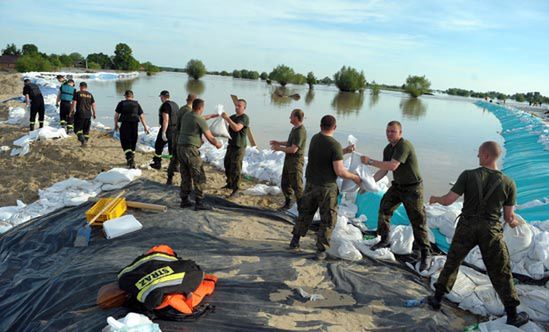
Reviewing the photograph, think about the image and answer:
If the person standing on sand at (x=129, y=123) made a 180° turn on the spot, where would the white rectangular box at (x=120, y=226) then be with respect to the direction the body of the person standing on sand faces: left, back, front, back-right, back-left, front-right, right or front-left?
front

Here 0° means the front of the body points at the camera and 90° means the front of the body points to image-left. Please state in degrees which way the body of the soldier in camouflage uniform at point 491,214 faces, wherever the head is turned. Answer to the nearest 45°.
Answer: approximately 180°

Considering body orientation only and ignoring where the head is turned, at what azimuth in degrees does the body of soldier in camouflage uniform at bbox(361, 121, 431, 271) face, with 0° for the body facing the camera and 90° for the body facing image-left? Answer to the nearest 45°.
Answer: approximately 45°

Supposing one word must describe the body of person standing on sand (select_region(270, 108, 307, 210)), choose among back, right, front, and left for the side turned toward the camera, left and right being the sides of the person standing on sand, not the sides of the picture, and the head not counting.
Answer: left

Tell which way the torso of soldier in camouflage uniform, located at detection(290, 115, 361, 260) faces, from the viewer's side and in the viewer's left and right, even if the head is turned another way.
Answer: facing away from the viewer and to the right of the viewer

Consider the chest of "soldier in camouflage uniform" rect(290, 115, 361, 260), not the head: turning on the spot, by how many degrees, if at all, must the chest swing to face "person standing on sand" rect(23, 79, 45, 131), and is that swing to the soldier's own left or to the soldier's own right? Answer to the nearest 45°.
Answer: approximately 90° to the soldier's own left

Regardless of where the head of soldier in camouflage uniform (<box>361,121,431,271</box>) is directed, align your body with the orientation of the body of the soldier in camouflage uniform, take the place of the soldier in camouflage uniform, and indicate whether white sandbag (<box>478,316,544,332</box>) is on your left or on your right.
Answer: on your left

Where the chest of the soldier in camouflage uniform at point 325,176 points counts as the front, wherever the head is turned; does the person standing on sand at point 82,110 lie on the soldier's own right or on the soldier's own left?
on the soldier's own left

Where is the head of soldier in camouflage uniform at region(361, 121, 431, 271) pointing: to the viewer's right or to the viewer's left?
to the viewer's left
